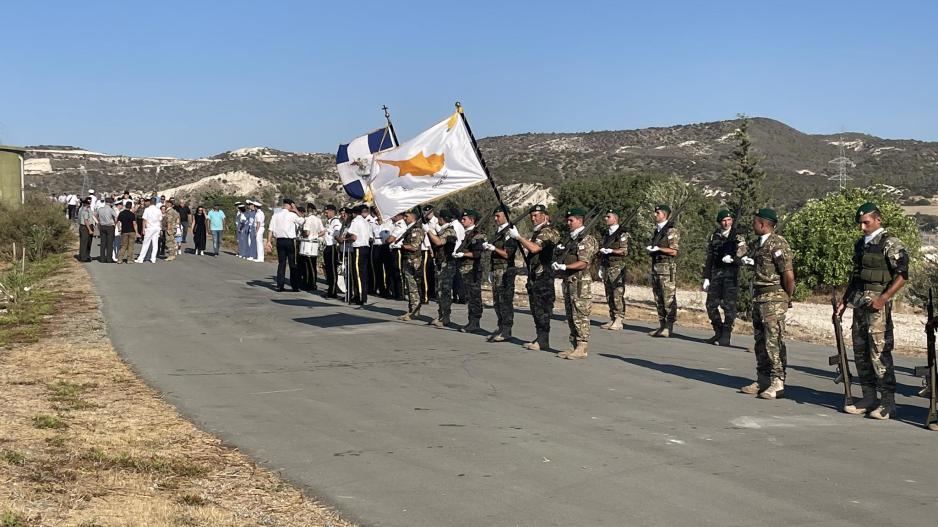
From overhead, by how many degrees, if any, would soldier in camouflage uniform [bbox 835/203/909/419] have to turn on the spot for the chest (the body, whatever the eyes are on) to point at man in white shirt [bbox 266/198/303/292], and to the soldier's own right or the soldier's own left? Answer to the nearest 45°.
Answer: approximately 90° to the soldier's own right

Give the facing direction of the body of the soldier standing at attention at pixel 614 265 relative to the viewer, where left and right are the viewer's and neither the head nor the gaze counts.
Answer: facing the viewer and to the left of the viewer

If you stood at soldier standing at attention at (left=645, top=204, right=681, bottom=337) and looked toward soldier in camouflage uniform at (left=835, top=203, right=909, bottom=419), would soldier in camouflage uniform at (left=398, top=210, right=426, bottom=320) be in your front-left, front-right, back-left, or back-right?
back-right

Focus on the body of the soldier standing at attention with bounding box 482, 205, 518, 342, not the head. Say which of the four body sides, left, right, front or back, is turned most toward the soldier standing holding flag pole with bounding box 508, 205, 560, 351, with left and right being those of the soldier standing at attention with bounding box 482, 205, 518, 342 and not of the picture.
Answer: left

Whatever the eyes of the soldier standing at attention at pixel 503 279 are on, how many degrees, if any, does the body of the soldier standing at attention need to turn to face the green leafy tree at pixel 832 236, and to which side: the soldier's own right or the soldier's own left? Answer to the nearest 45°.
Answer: approximately 180°

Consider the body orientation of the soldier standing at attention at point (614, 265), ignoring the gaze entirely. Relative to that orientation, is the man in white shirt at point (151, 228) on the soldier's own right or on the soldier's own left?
on the soldier's own right

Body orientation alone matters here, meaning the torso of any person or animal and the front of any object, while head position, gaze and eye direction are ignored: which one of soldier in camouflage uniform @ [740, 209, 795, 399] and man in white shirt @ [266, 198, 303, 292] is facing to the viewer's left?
the soldier in camouflage uniform

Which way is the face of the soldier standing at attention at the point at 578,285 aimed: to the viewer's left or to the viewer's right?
to the viewer's left

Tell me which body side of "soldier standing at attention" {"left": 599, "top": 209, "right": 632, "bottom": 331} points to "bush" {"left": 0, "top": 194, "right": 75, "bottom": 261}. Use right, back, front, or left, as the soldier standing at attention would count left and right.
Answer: right
